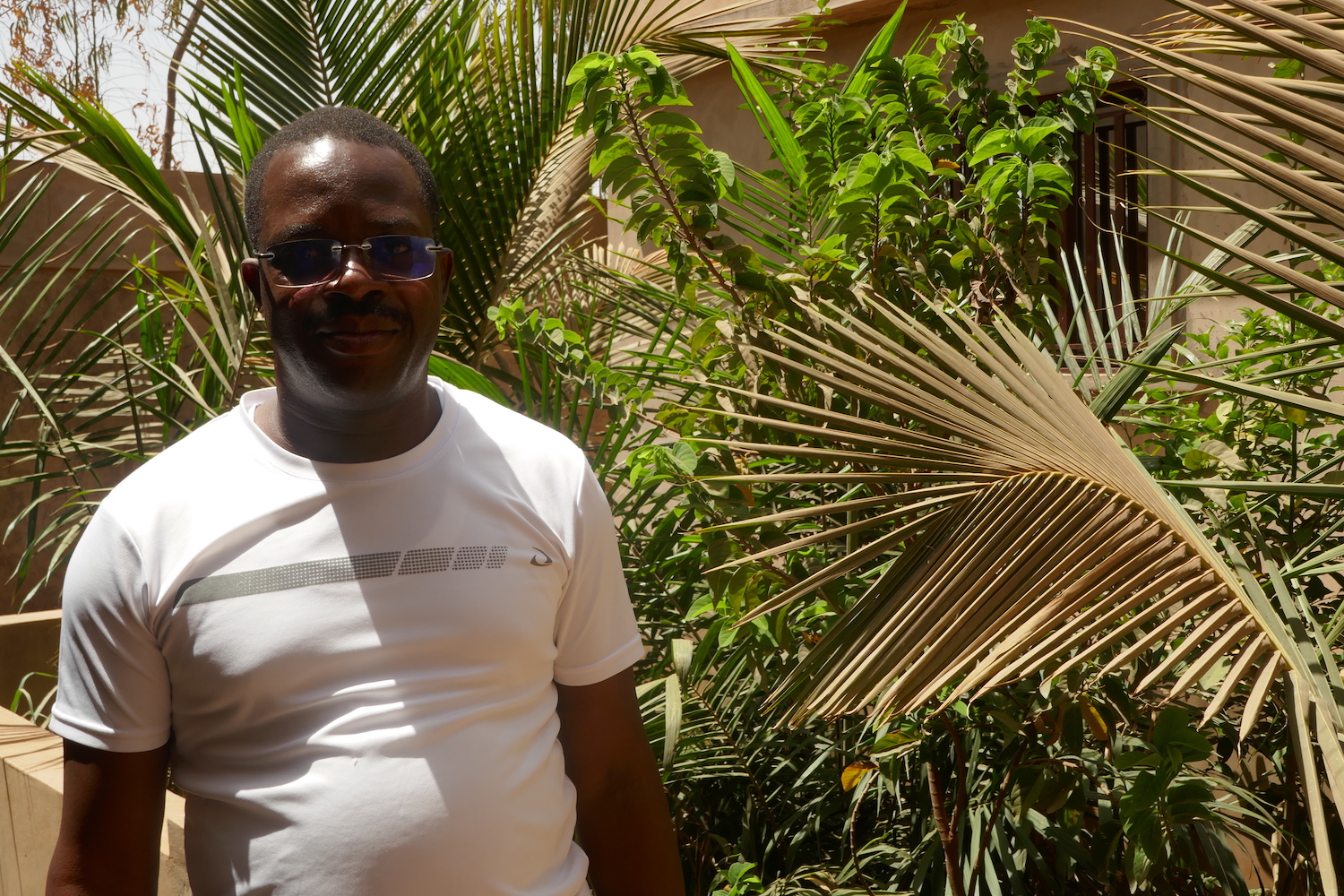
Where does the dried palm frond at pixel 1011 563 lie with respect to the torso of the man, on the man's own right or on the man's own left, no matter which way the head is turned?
on the man's own left

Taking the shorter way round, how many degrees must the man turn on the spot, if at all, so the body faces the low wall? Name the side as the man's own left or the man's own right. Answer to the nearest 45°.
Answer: approximately 180°

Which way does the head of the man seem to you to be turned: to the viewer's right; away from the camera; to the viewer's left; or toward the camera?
toward the camera

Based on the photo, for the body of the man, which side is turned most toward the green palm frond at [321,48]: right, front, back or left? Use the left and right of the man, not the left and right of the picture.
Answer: back

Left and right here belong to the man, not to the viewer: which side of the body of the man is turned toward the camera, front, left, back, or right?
front

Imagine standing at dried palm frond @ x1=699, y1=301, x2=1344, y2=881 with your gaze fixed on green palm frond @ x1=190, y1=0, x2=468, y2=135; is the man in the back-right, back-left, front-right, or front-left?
front-left
